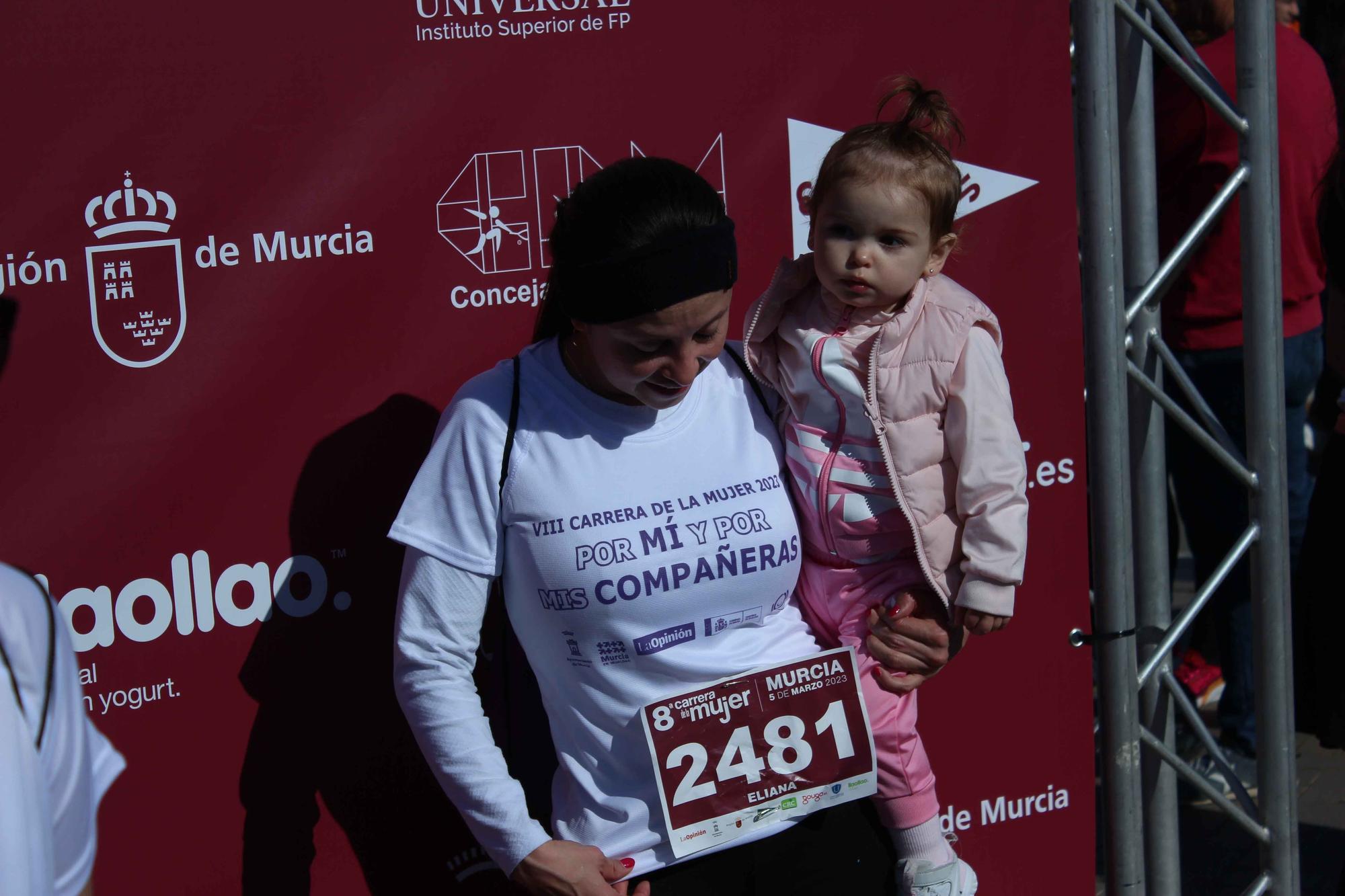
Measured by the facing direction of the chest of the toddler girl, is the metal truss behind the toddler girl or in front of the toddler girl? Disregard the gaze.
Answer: behind

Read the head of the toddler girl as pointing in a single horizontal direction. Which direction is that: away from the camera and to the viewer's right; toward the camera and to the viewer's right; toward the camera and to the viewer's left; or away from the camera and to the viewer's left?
toward the camera and to the viewer's left

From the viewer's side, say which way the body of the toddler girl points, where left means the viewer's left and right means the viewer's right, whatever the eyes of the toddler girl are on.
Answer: facing the viewer and to the left of the viewer
